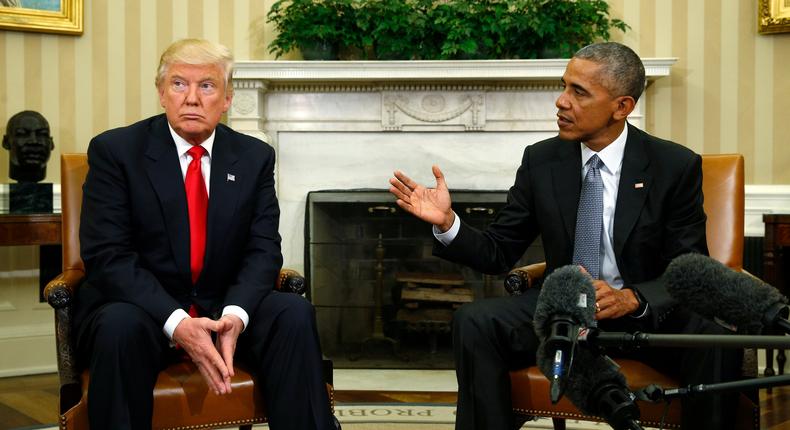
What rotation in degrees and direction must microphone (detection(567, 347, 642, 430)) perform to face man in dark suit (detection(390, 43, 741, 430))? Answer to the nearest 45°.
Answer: approximately 45° to its right

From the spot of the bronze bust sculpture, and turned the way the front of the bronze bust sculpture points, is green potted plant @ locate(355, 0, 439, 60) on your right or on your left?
on your left

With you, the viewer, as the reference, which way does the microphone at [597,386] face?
facing away from the viewer and to the left of the viewer

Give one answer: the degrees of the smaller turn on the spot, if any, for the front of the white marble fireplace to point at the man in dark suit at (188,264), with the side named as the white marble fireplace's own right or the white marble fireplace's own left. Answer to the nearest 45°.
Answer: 0° — it already faces them

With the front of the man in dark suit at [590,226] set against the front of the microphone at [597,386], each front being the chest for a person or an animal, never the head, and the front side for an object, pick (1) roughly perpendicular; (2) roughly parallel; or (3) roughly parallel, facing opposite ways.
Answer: roughly perpendicular

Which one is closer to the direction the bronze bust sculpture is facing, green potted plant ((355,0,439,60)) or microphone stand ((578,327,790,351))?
the microphone stand

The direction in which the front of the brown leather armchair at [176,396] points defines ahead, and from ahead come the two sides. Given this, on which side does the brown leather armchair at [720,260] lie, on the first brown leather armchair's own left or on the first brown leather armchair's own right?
on the first brown leather armchair's own left

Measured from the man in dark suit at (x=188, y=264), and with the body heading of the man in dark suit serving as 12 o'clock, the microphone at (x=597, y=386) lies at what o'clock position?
The microphone is roughly at 11 o'clock from the man in dark suit.
